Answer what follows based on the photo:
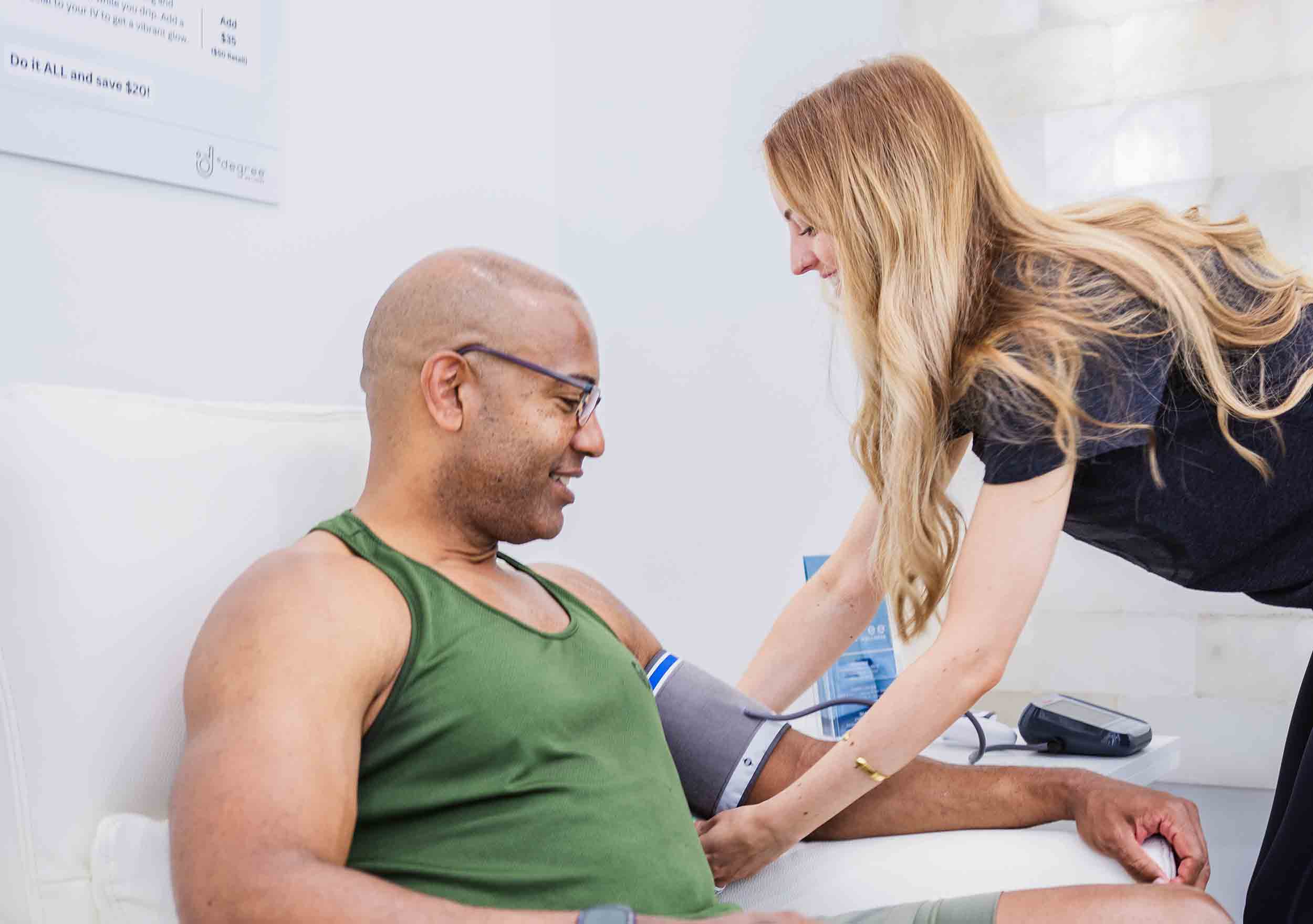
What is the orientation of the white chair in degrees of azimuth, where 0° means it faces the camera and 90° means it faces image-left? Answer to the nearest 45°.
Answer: approximately 315°

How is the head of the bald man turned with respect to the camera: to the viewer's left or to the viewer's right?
to the viewer's right

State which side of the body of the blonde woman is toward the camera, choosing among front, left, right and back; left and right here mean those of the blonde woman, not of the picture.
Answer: left

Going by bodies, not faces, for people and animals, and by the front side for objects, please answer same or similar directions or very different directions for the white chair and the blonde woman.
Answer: very different directions

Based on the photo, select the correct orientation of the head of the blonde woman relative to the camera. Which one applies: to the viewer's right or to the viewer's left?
to the viewer's left

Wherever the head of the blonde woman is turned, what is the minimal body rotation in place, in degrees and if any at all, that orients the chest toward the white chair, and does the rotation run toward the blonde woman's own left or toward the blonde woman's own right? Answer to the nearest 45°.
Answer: approximately 45° to the blonde woman's own left

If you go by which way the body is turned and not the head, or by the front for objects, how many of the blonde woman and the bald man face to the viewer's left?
1
